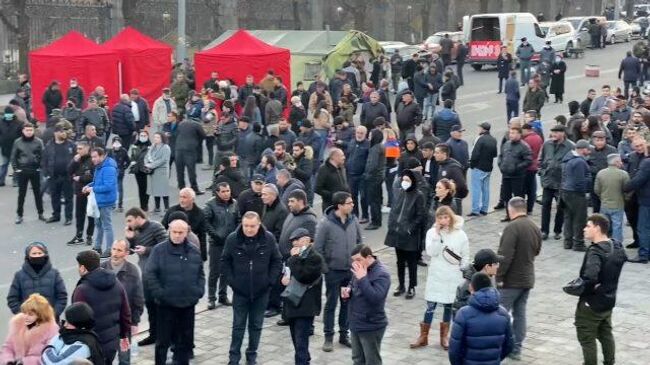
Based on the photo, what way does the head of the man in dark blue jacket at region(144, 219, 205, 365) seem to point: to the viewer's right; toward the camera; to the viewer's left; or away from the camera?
toward the camera

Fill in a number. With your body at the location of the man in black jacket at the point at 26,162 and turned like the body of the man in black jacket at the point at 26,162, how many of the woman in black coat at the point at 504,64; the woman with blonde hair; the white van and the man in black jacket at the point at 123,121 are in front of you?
1

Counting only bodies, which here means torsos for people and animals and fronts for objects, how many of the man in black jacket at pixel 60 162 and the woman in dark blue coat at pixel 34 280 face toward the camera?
2

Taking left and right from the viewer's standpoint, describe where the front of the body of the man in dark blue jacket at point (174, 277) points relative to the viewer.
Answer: facing the viewer

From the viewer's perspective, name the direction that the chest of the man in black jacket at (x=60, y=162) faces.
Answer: toward the camera

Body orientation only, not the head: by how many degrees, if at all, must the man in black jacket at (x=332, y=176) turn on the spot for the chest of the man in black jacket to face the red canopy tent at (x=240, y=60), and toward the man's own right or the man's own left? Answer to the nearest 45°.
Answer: approximately 135° to the man's own left

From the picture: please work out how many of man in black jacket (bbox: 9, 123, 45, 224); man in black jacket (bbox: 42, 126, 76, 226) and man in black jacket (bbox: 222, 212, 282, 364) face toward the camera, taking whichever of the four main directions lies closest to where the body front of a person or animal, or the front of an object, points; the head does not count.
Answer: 3

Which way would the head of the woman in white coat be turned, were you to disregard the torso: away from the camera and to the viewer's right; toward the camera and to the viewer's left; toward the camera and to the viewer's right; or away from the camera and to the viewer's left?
toward the camera and to the viewer's left

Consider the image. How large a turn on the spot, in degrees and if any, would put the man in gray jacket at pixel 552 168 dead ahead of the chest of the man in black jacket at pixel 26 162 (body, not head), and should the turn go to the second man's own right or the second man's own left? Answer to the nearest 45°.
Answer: approximately 45° to the second man's own left

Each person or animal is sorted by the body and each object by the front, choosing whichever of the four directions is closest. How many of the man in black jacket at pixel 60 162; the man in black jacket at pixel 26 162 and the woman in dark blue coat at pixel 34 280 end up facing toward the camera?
3

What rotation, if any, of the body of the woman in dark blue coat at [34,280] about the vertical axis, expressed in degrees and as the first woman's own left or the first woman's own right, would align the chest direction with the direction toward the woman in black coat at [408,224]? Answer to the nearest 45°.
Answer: approximately 90° to the first woman's own left

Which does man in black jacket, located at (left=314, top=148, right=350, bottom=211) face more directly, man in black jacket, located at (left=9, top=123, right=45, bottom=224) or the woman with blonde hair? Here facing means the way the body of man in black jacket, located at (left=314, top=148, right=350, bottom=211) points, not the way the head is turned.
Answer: the woman with blonde hair

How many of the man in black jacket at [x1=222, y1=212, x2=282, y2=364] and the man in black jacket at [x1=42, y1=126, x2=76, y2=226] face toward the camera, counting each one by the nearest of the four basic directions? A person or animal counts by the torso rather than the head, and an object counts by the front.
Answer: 2

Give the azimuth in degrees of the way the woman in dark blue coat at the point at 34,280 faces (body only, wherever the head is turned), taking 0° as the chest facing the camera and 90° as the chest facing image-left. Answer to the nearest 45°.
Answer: approximately 0°

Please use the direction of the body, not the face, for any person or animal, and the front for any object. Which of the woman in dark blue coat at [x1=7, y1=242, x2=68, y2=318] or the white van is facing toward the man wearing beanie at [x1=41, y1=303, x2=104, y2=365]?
the woman in dark blue coat

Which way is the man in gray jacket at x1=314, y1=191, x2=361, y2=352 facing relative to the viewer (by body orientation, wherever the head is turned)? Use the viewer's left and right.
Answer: facing the viewer and to the right of the viewer
